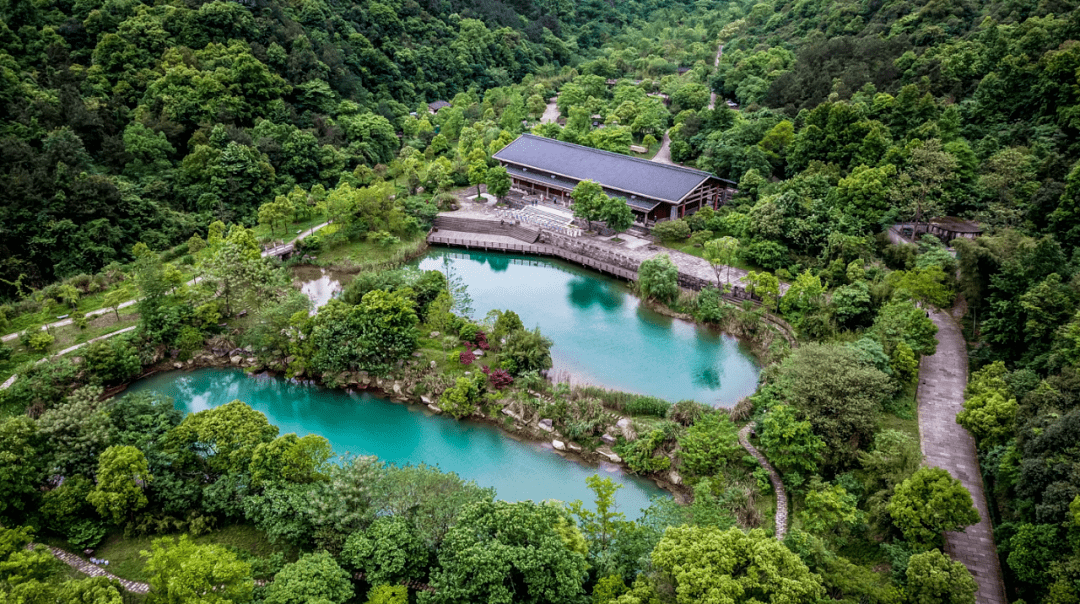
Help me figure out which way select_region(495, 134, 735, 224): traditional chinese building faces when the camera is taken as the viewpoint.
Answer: facing the viewer and to the left of the viewer

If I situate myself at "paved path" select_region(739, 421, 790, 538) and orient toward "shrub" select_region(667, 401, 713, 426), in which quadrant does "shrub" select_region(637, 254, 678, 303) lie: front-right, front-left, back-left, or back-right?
front-right

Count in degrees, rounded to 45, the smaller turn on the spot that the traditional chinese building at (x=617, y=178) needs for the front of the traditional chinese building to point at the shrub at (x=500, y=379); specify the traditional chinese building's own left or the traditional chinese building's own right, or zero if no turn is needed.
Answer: approximately 45° to the traditional chinese building's own left

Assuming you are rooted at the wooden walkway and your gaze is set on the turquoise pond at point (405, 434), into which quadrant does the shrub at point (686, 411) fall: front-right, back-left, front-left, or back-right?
front-left

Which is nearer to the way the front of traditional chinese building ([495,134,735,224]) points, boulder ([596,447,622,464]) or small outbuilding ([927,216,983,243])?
the boulder

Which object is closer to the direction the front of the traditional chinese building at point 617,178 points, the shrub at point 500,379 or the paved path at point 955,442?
the shrub

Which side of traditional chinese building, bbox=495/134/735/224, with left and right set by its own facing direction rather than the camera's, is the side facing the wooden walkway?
front

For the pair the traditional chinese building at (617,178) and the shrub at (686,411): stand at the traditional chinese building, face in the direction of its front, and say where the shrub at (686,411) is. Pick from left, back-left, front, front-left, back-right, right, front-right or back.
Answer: front-left

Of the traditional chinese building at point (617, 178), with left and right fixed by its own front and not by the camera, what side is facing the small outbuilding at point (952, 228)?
left

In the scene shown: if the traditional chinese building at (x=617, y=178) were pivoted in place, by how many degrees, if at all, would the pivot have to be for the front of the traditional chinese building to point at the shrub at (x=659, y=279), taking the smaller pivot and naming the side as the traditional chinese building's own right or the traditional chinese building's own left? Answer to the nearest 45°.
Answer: approximately 45° to the traditional chinese building's own left

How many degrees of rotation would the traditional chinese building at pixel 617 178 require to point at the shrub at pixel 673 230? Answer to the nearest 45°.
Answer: approximately 90° to its left

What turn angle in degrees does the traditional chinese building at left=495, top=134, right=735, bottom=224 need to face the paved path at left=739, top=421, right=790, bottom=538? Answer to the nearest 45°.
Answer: approximately 45° to its left

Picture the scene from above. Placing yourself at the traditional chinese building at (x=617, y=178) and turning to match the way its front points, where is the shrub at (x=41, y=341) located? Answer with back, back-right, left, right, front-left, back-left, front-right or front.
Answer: front
